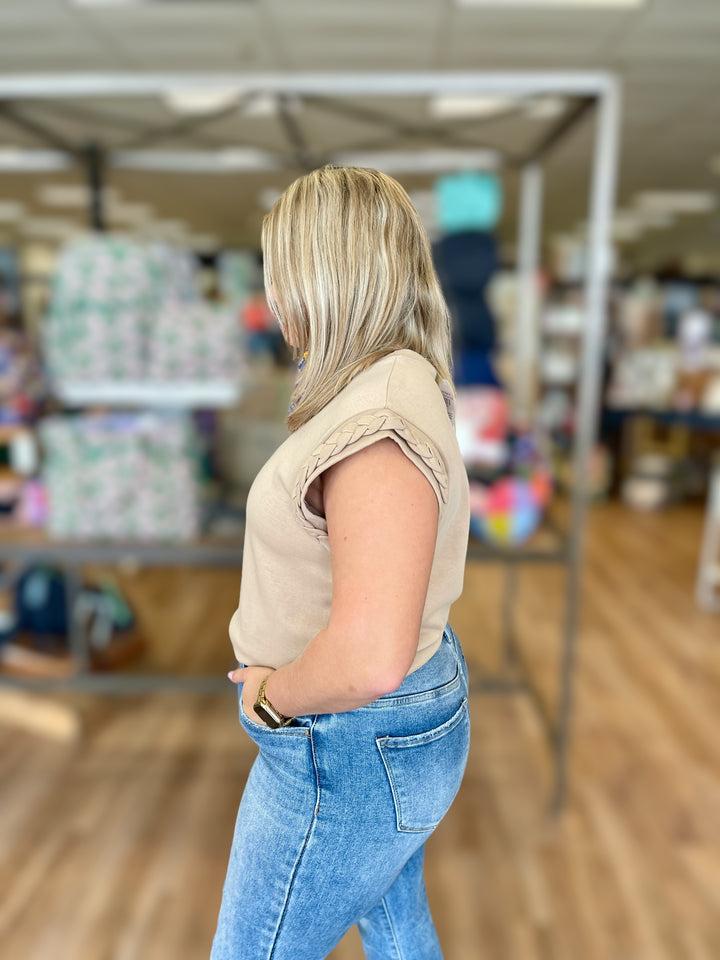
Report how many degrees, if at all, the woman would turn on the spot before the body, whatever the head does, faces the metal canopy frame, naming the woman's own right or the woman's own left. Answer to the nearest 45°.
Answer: approximately 90° to the woman's own right

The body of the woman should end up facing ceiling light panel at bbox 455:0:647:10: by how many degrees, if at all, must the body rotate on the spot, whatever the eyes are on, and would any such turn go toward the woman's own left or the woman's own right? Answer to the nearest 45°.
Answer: approximately 90° to the woman's own right

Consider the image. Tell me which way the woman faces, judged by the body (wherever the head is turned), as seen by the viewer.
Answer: to the viewer's left

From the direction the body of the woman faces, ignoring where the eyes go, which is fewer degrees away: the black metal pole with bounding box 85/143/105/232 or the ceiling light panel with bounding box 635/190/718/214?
the black metal pole

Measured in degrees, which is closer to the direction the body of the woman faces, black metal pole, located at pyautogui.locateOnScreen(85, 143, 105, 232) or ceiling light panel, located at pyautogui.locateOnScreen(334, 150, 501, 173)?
the black metal pole

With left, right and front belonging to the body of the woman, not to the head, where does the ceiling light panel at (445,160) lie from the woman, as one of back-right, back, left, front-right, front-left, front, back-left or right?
right

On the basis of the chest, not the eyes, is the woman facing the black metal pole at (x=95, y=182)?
no

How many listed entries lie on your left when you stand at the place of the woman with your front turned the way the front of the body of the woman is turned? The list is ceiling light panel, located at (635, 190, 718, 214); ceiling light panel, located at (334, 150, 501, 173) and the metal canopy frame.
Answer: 0

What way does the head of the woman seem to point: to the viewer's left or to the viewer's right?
to the viewer's left
